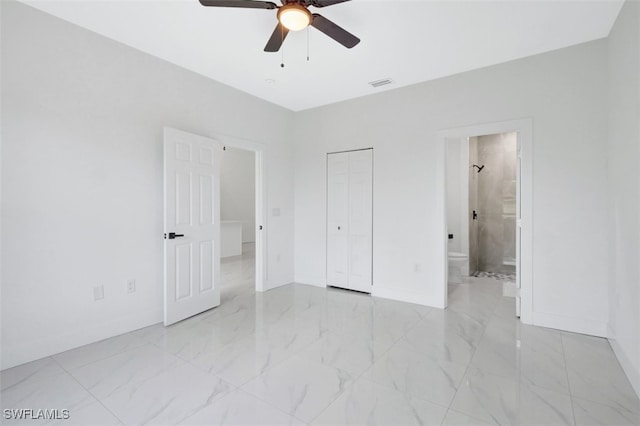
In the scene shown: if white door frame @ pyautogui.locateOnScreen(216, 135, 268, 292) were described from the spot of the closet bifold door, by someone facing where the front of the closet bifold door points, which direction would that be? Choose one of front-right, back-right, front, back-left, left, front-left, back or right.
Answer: front-right

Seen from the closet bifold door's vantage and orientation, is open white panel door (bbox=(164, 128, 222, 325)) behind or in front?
in front

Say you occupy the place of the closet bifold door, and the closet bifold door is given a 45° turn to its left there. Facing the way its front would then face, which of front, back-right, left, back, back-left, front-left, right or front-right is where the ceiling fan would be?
front

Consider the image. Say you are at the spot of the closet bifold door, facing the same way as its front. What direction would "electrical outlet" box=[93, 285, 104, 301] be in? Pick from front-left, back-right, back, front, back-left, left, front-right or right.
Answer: front

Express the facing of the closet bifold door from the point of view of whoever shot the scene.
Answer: facing the viewer and to the left of the viewer

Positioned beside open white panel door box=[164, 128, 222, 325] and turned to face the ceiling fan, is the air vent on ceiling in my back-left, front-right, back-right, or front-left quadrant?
front-left
